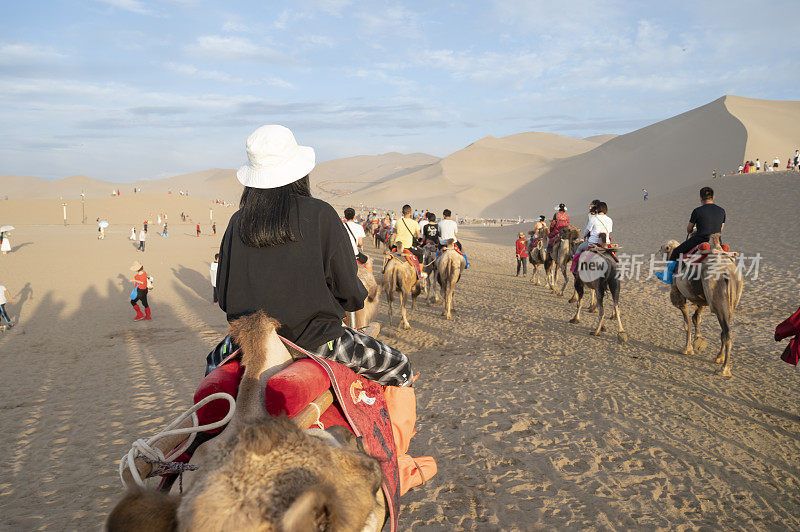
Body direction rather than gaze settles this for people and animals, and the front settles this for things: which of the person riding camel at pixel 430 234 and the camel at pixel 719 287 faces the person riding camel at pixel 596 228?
the camel

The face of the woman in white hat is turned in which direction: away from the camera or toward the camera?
away from the camera

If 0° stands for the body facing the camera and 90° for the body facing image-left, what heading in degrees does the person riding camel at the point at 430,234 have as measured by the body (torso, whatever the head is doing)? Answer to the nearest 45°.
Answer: approximately 180°

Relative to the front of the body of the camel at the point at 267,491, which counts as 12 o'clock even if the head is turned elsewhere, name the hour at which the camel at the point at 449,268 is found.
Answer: the camel at the point at 449,268 is roughly at 1 o'clock from the camel at the point at 267,491.

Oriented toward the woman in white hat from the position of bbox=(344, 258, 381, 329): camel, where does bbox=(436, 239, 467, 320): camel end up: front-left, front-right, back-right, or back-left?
back-left

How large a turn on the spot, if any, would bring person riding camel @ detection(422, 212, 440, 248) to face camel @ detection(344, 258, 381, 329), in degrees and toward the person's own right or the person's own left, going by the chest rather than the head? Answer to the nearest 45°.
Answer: approximately 180°

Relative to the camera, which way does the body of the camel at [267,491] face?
away from the camera

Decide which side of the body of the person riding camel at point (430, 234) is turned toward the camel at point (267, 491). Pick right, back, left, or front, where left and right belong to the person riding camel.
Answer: back

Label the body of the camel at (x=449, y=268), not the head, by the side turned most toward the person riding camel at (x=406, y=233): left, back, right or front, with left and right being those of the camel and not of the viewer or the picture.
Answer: left

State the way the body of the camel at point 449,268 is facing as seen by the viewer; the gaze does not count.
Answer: away from the camera
